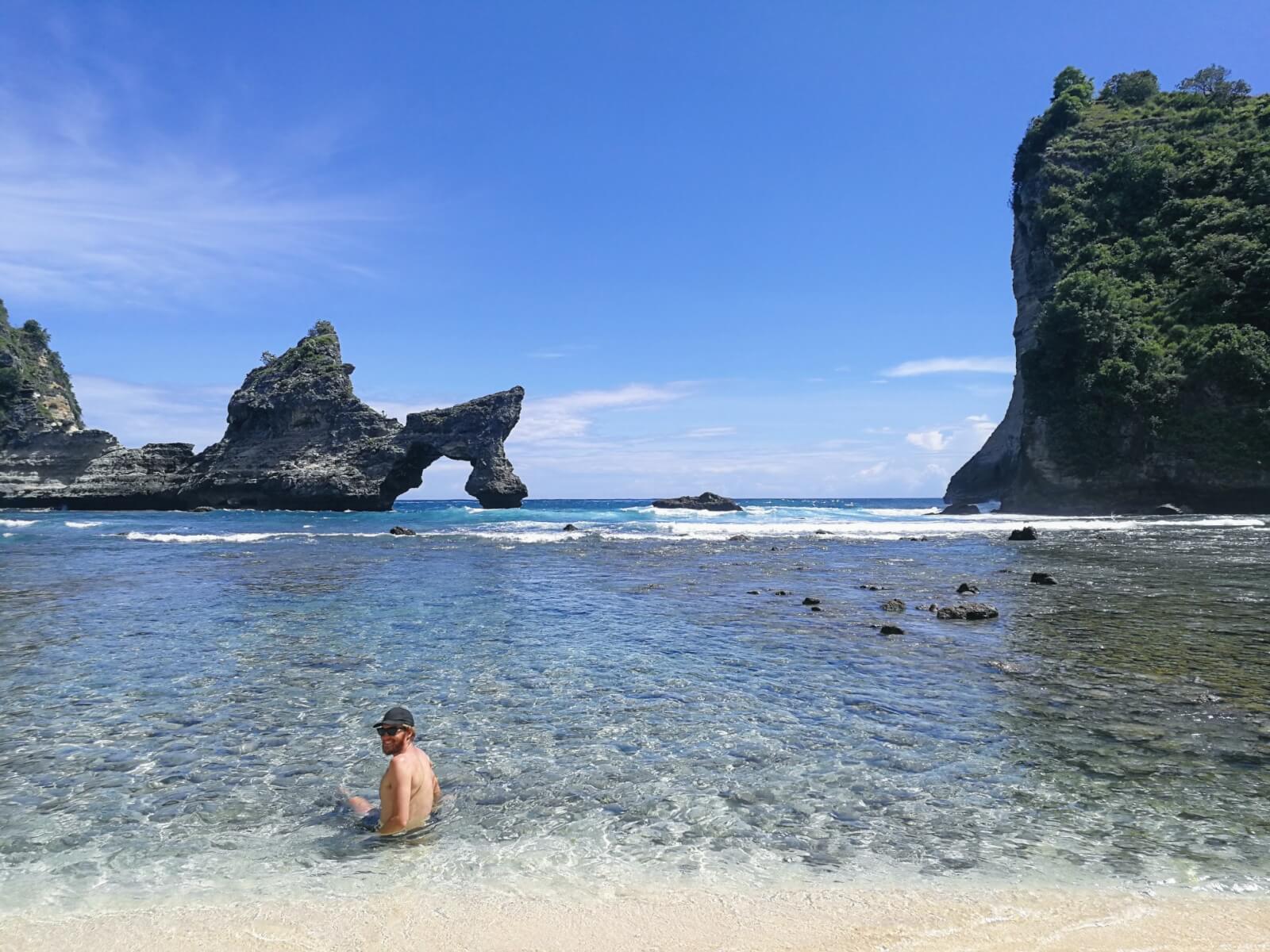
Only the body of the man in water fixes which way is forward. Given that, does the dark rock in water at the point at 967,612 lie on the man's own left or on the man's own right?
on the man's own right

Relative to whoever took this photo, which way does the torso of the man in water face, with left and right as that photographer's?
facing away from the viewer and to the left of the viewer
